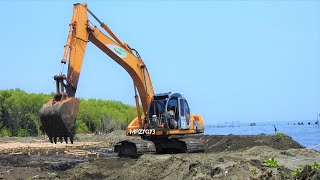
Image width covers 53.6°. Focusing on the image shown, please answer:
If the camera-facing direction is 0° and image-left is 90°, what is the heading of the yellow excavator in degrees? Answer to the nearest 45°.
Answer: approximately 45°
